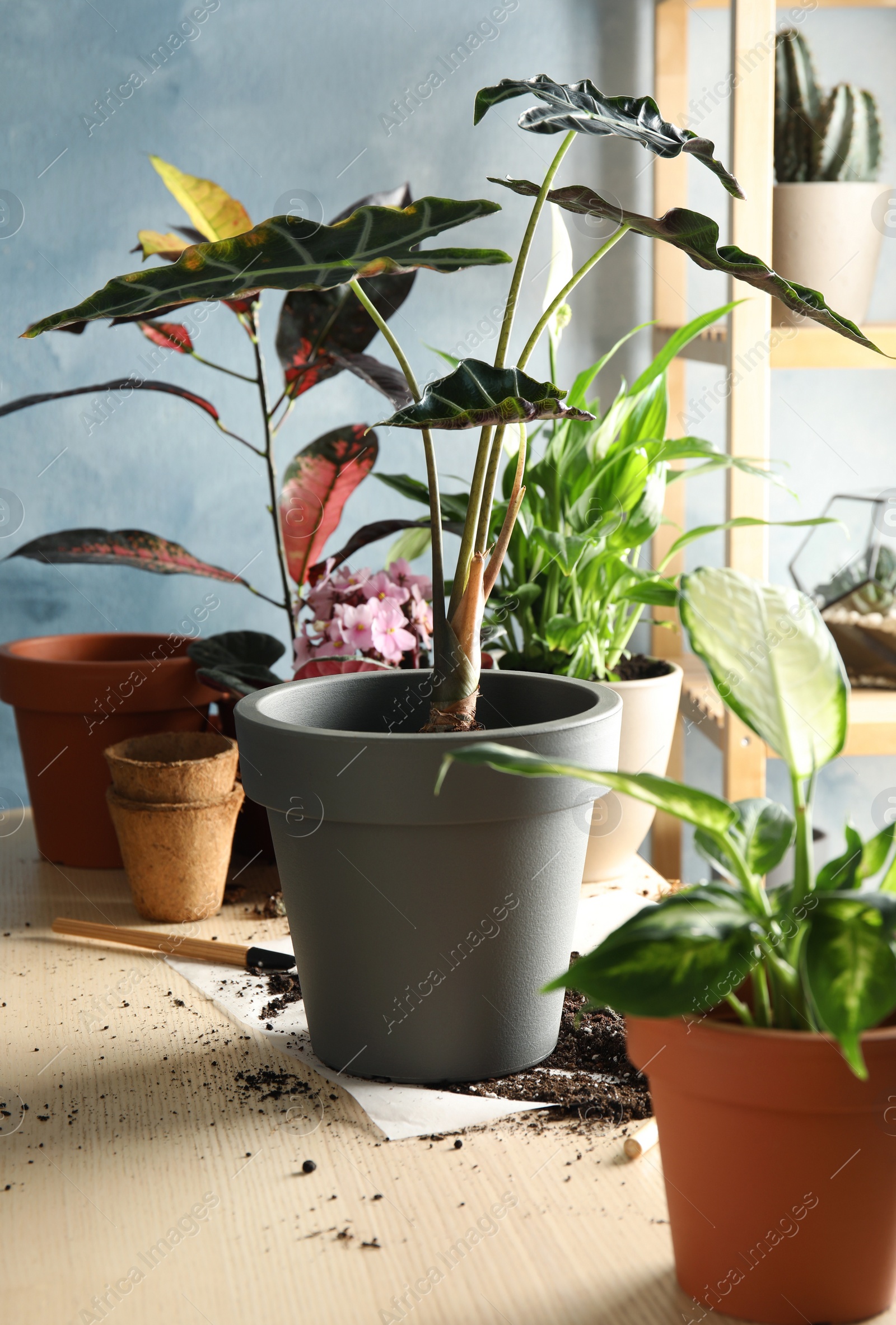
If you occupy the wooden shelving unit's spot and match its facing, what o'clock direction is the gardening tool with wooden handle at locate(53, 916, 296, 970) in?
The gardening tool with wooden handle is roughly at 1 o'clock from the wooden shelving unit.

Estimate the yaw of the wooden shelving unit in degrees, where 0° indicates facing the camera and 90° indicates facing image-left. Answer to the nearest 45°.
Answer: approximately 0°

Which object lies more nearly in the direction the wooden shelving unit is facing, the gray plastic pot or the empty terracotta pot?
the gray plastic pot

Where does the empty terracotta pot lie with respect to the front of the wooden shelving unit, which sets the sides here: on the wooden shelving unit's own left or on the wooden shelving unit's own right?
on the wooden shelving unit's own right

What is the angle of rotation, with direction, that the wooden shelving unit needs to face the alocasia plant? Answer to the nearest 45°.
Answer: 0° — it already faces it

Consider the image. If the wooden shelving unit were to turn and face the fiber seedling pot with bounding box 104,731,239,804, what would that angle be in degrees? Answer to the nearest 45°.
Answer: approximately 45° to its right

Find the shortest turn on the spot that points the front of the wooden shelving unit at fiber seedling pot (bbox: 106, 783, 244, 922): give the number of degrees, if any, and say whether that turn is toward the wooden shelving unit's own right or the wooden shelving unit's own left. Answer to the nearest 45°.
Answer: approximately 45° to the wooden shelving unit's own right

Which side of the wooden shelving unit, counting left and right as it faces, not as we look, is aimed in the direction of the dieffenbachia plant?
front

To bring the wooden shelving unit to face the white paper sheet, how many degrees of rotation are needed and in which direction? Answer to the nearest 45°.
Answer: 0° — it already faces it
